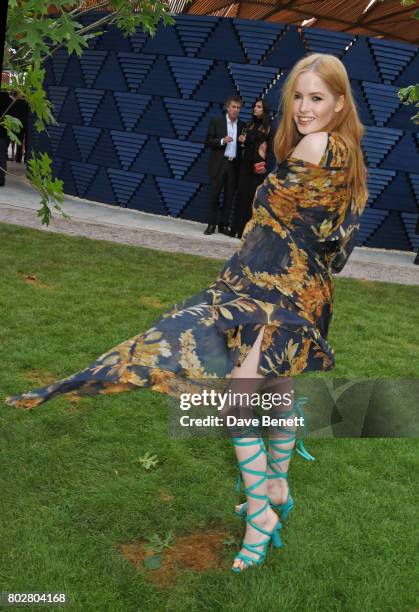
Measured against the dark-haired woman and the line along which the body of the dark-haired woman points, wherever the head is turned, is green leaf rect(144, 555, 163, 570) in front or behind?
in front

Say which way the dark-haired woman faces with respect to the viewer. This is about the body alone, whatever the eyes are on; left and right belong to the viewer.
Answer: facing the viewer and to the left of the viewer
